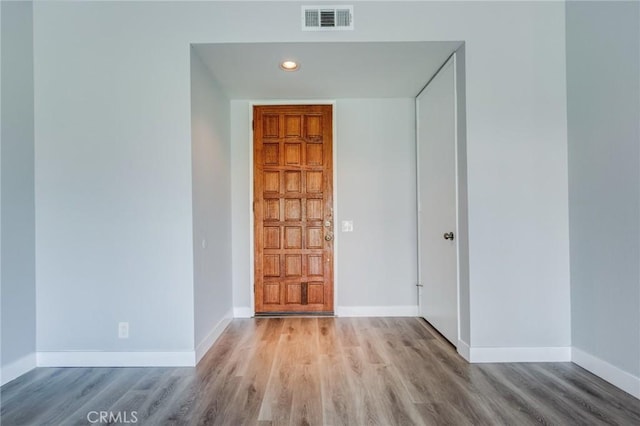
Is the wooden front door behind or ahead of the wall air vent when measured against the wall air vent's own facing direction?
behind

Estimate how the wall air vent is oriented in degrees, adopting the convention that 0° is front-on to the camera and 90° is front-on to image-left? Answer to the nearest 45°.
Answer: approximately 0°
